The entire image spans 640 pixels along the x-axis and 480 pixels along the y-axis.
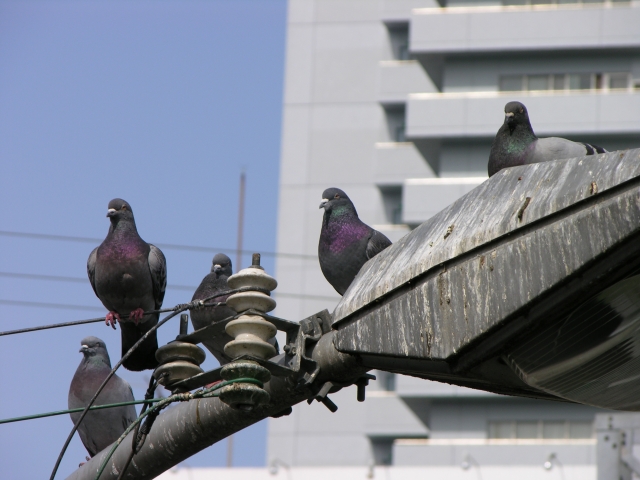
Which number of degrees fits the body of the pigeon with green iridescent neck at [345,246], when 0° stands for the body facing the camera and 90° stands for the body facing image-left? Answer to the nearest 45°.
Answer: approximately 45°

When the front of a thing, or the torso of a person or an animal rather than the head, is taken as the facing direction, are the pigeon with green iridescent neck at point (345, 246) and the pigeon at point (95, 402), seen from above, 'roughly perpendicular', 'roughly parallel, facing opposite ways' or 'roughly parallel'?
roughly parallel

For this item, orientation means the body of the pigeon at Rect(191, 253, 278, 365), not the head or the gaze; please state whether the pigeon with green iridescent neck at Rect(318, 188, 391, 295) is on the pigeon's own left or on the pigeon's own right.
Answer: on the pigeon's own left

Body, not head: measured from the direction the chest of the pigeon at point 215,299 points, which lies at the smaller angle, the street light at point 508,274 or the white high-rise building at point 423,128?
the street light

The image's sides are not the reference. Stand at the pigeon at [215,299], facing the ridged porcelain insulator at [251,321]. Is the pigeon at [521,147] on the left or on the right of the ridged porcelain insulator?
left

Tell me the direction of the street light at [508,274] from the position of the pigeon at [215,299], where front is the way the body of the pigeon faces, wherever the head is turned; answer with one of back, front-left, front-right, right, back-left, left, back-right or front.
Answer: front-left

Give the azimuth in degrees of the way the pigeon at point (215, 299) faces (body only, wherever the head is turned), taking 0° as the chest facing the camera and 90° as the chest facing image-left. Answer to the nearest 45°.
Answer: approximately 45°

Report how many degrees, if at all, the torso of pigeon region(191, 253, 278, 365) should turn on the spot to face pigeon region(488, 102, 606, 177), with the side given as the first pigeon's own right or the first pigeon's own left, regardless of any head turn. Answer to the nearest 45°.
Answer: approximately 90° to the first pigeon's own left

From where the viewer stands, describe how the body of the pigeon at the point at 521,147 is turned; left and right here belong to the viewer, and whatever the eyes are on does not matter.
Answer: facing the viewer and to the left of the viewer

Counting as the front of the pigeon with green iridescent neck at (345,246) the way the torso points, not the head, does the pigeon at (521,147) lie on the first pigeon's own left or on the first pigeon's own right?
on the first pigeon's own left
